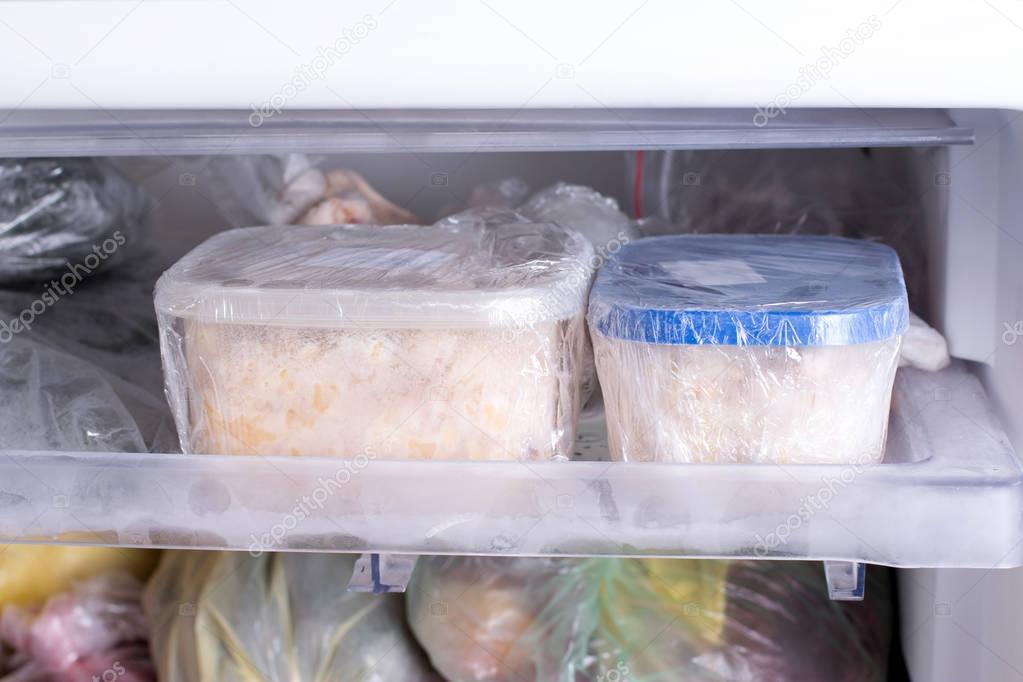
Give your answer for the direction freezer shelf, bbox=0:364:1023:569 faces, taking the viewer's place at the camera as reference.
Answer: facing the viewer

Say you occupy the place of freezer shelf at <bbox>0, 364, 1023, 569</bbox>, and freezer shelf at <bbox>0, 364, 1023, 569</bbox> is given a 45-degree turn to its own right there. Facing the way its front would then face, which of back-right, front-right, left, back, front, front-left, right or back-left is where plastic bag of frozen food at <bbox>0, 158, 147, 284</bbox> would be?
right

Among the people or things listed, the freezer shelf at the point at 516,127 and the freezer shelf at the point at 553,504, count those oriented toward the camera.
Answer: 2

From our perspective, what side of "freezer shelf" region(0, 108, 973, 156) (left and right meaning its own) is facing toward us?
front
